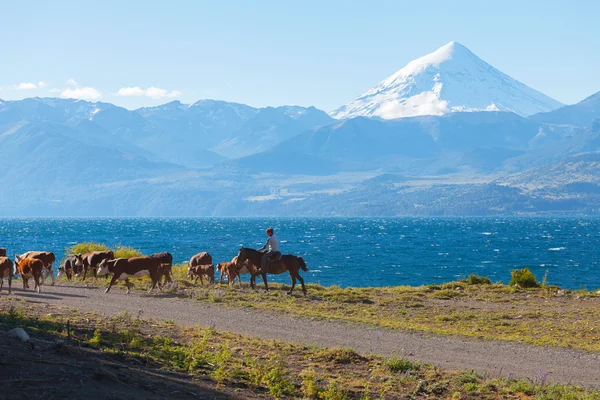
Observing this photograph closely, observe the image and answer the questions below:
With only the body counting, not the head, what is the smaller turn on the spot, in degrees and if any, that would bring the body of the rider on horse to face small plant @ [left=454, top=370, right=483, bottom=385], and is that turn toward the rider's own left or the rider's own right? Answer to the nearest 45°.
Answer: approximately 90° to the rider's own left

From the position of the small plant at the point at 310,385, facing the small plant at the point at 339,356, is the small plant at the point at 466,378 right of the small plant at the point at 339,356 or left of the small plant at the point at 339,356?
right

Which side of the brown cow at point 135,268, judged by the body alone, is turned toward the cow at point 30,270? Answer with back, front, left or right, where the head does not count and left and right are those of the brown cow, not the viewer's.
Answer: front

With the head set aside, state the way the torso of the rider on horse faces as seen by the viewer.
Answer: to the viewer's left

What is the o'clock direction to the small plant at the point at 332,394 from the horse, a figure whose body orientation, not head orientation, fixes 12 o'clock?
The small plant is roughly at 9 o'clock from the horse.

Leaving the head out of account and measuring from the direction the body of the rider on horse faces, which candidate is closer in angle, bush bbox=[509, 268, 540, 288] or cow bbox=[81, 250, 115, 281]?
the cow

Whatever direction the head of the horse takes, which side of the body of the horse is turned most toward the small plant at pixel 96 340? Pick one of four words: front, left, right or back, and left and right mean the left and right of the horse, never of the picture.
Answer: left

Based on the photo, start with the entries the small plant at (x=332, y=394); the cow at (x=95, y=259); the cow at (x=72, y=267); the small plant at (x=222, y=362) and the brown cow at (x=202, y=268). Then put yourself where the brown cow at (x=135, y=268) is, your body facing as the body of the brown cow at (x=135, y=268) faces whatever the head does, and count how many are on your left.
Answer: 2

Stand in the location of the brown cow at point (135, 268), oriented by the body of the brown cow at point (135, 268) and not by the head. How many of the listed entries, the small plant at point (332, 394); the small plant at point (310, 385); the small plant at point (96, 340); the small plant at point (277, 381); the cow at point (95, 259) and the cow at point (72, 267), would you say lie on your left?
4

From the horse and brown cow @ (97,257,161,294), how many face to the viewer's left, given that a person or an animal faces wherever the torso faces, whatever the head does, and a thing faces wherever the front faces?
2

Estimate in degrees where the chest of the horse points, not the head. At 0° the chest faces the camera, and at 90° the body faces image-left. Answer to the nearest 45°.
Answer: approximately 90°

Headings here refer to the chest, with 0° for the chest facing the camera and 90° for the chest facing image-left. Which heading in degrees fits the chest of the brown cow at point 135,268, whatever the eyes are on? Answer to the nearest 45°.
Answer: approximately 90°

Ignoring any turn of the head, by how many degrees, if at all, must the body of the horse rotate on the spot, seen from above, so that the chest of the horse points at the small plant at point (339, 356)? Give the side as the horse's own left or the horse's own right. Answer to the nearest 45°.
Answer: approximately 90° to the horse's own left

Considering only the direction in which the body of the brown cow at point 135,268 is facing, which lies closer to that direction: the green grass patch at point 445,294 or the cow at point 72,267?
the cow

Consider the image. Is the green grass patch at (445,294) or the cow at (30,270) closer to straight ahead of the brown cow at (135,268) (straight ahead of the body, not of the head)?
the cow

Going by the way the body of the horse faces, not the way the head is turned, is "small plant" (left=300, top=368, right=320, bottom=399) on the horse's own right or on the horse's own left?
on the horse's own left

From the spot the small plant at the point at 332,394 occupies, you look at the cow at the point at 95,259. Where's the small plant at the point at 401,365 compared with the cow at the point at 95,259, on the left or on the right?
right
